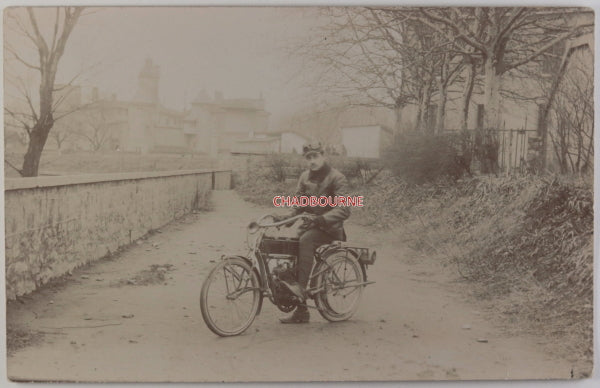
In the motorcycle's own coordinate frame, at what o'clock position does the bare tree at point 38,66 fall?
The bare tree is roughly at 2 o'clock from the motorcycle.

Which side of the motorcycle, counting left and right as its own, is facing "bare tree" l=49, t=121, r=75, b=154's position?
right

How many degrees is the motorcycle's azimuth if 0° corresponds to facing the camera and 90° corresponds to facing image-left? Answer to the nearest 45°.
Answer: approximately 45°

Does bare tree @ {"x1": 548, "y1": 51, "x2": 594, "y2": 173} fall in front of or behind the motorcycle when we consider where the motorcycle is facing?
behind

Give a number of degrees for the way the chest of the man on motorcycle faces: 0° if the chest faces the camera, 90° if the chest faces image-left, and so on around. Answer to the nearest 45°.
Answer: approximately 45°

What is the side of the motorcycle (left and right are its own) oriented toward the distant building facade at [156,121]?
right
